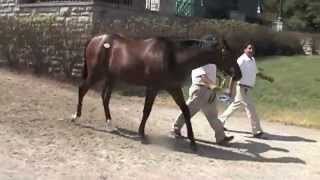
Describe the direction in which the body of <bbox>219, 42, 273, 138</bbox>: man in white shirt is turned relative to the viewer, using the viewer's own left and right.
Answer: facing the viewer and to the right of the viewer

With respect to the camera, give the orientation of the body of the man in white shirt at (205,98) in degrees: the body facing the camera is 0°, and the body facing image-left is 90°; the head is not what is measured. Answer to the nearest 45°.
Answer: approximately 270°

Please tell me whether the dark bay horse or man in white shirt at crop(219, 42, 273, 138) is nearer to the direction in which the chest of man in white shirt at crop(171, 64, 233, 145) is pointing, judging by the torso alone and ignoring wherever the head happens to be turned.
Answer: the man in white shirt

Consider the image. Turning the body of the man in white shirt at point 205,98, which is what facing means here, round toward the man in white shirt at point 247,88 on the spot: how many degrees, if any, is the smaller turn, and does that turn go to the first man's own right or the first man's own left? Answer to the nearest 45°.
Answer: approximately 45° to the first man's own left

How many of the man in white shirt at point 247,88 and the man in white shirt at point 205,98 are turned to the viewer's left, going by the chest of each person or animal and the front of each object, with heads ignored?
0
